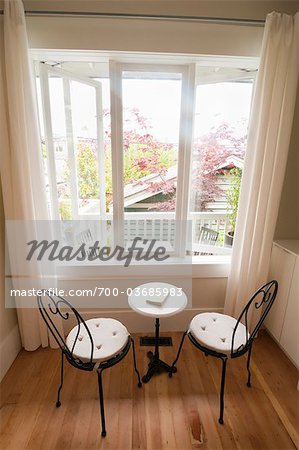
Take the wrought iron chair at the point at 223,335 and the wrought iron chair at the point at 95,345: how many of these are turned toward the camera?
0
